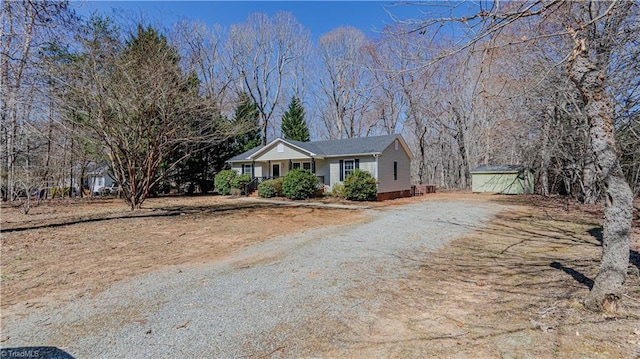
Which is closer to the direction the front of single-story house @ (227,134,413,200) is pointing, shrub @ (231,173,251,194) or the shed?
the shrub

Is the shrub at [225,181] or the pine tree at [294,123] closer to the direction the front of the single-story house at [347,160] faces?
the shrub

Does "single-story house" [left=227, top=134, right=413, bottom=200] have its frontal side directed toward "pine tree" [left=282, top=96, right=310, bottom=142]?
no

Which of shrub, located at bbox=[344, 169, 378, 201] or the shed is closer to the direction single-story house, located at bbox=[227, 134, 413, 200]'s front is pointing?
the shrub

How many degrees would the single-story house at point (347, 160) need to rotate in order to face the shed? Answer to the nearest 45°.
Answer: approximately 135° to its left

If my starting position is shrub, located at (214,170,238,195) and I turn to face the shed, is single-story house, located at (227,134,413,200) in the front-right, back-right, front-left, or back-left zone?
front-right

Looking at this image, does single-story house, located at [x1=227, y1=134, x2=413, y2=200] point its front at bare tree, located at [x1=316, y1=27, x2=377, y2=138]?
no

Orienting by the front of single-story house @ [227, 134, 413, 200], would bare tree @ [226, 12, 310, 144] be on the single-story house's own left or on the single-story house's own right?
on the single-story house's own right

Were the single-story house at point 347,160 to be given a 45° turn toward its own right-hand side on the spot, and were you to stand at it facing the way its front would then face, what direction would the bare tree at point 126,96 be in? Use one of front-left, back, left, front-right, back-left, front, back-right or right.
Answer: front-left

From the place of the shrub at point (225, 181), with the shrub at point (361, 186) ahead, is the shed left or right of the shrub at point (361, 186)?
left

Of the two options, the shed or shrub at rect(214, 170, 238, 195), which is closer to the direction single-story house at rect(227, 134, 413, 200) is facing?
the shrub

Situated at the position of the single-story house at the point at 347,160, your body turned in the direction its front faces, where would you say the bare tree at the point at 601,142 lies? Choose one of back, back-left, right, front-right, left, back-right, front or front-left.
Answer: front-left

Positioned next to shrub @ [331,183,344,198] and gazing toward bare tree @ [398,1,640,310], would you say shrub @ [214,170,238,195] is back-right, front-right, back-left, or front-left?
back-right

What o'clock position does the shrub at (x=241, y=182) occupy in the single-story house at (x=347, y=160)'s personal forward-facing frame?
The shrub is roughly at 2 o'clock from the single-story house.
